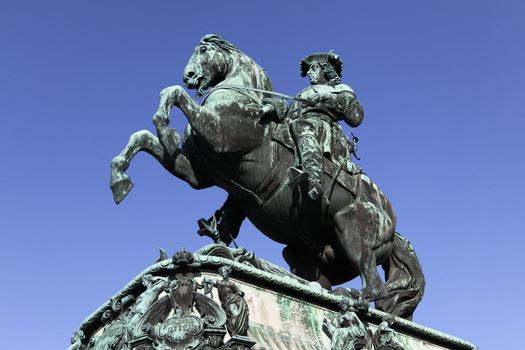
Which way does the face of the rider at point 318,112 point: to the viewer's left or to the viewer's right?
to the viewer's left

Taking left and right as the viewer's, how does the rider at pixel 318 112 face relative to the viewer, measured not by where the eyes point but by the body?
facing the viewer and to the left of the viewer
